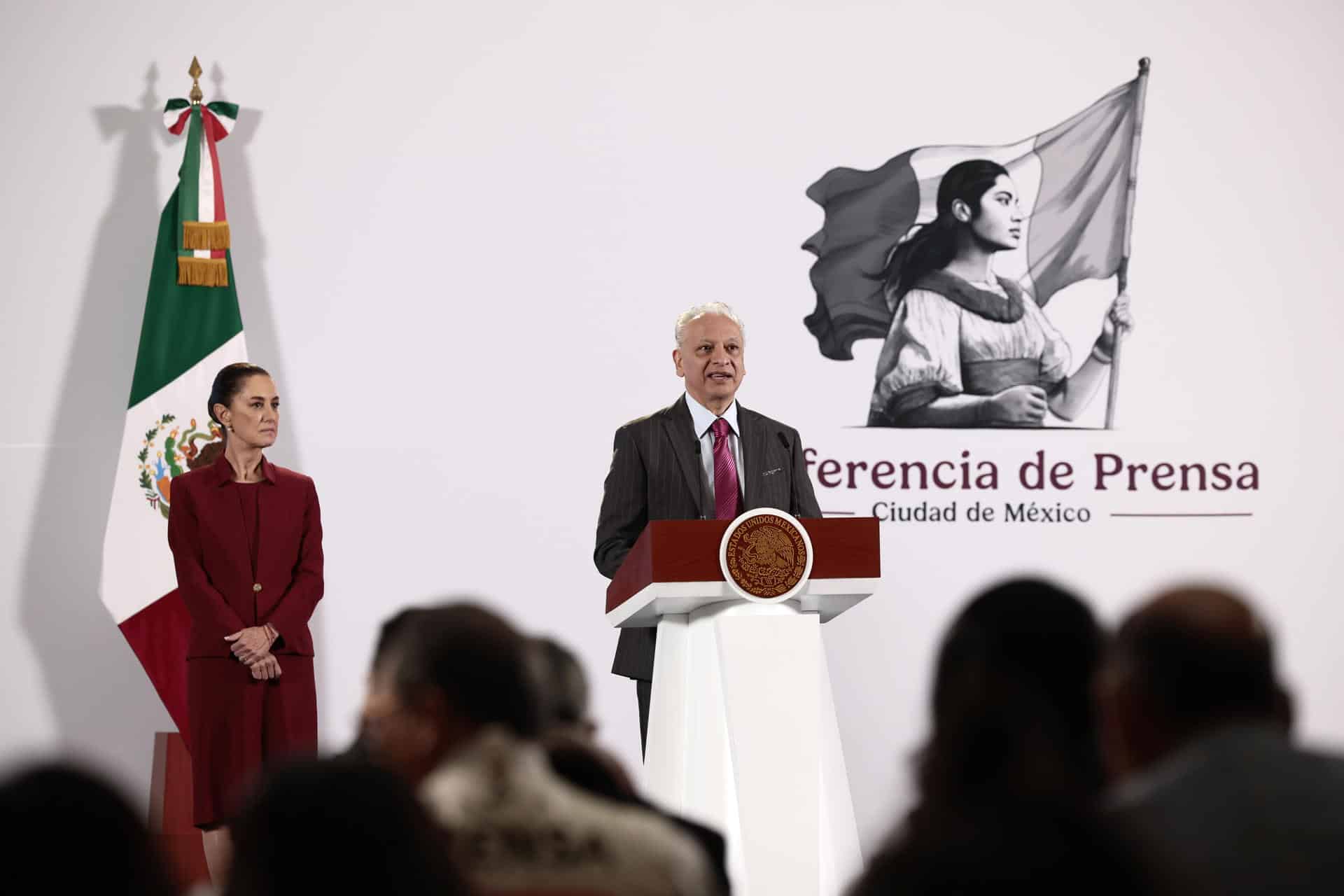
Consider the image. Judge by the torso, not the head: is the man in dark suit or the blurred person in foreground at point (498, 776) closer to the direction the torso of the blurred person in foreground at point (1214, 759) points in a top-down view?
the man in dark suit

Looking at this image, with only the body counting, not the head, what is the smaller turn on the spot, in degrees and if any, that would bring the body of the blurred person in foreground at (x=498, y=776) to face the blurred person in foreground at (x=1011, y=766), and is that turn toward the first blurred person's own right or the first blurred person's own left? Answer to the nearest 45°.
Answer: approximately 135° to the first blurred person's own right

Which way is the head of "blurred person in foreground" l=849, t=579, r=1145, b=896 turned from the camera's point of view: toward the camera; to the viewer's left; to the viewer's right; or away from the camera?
away from the camera

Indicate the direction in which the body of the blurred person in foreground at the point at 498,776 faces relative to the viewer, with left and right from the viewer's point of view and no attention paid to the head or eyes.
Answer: facing away from the viewer and to the left of the viewer

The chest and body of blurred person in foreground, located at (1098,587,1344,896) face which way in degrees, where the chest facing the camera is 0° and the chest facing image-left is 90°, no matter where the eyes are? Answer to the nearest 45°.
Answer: approximately 135°

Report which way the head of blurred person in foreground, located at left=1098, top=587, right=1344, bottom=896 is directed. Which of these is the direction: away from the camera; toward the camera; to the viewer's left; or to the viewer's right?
away from the camera

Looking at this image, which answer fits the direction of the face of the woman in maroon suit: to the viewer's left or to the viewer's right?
to the viewer's right

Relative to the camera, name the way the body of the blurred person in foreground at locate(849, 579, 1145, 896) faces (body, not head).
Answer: away from the camera

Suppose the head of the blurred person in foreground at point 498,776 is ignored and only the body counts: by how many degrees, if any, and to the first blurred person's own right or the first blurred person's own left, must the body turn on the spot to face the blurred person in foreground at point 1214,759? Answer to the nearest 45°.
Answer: approximately 135° to the first blurred person's own right

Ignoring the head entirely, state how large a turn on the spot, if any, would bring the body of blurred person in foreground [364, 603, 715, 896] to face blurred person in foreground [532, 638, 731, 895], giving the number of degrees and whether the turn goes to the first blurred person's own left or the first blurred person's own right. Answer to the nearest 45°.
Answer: approximately 45° to the first blurred person's own right
